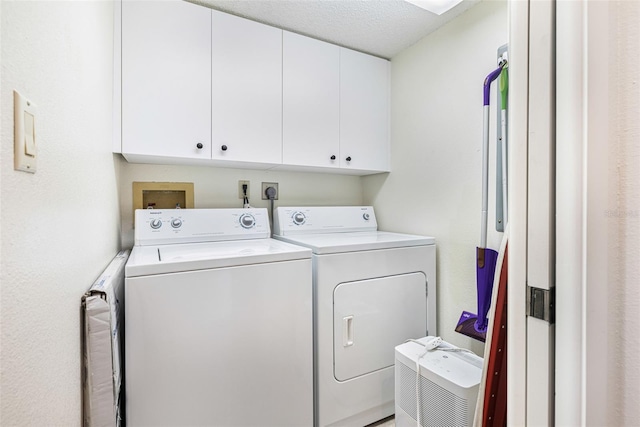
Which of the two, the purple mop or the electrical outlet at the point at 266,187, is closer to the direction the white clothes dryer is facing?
the purple mop

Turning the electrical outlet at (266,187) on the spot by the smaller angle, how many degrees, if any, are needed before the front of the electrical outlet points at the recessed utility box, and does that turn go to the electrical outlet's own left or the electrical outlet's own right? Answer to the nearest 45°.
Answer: approximately 90° to the electrical outlet's own right

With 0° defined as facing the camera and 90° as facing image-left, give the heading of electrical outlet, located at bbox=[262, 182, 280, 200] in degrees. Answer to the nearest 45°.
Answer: approximately 0°

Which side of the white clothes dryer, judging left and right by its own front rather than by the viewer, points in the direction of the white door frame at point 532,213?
front

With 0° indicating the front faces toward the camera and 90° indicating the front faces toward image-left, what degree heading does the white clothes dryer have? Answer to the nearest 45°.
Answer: approximately 315°

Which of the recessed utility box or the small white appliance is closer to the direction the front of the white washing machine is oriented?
the small white appliance

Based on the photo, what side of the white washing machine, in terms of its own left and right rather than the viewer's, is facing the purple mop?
left

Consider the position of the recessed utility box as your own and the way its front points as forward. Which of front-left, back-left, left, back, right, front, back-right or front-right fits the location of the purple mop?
front-left

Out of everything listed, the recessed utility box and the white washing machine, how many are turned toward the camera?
2

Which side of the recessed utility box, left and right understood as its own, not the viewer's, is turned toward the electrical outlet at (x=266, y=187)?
left

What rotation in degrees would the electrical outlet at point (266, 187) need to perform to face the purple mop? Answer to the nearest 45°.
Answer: approximately 45° to its left
